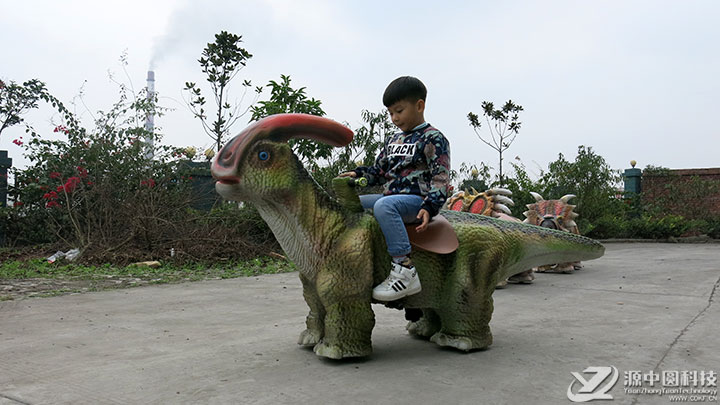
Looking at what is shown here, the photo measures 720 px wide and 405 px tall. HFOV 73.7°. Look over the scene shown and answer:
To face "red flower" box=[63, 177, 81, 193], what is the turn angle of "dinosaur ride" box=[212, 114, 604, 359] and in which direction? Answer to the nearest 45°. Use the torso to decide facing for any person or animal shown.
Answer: approximately 90° to its right

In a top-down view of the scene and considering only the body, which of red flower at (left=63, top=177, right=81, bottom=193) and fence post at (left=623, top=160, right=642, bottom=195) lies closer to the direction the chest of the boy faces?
the red flower

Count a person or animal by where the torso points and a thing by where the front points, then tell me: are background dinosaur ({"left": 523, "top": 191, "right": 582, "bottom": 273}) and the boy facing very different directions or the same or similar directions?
same or similar directions

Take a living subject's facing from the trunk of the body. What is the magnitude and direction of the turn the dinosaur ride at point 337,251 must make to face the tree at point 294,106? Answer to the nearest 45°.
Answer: approximately 135° to its right

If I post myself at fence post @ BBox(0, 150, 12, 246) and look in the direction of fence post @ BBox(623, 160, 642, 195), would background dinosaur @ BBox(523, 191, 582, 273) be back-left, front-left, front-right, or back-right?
front-right

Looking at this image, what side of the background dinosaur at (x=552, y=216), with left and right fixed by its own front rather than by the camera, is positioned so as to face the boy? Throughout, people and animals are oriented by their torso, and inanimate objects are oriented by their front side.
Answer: front

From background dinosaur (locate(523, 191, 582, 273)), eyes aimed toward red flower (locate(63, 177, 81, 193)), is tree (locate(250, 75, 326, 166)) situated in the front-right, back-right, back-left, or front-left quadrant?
front-right

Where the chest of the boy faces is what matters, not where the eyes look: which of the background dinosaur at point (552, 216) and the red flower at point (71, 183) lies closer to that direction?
the red flower

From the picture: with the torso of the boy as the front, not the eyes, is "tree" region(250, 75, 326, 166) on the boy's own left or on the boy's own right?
on the boy's own right

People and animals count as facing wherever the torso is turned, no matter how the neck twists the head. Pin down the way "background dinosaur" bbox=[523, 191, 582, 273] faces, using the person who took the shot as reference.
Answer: facing the viewer

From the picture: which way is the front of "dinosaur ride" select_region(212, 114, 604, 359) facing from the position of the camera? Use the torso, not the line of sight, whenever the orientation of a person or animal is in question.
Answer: facing the viewer and to the left of the viewer

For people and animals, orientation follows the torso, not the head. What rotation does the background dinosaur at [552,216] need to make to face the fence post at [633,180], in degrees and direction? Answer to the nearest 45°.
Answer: approximately 180°

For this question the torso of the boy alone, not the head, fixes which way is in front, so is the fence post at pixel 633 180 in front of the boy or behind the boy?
behind

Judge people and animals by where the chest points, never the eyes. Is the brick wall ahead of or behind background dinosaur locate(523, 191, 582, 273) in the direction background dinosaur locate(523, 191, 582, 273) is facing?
behind
